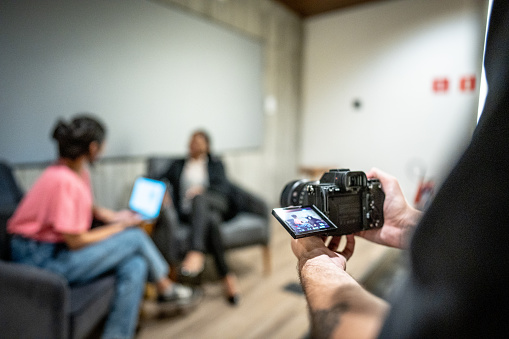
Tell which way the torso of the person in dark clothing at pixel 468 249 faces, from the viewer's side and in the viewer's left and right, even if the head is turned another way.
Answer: facing away from the viewer and to the left of the viewer

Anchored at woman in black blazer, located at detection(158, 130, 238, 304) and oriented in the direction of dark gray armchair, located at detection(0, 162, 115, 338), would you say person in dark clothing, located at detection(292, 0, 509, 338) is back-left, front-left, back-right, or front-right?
front-left

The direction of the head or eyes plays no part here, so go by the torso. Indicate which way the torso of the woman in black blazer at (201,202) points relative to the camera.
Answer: toward the camera

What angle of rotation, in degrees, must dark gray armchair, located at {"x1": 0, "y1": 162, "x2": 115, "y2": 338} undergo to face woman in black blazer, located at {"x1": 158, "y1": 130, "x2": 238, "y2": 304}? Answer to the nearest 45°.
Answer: approximately 45° to its left

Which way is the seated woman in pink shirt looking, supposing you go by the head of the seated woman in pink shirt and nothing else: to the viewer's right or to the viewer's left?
to the viewer's right

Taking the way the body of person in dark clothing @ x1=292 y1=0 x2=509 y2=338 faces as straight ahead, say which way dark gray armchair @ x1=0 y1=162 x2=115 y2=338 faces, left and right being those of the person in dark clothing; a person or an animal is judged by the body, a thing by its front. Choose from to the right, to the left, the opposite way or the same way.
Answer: to the right

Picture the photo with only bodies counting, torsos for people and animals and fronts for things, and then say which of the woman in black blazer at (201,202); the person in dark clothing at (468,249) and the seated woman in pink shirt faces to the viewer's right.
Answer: the seated woman in pink shirt

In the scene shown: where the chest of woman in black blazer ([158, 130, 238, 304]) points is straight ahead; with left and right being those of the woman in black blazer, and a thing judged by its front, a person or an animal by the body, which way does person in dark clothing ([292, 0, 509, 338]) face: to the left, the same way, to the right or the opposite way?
the opposite way

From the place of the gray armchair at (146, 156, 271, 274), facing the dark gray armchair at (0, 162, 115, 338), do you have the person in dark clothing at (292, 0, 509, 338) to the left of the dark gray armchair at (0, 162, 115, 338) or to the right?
left

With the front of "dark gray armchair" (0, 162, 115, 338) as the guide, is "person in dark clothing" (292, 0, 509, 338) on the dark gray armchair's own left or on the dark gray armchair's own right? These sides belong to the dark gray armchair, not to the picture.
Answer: on the dark gray armchair's own right

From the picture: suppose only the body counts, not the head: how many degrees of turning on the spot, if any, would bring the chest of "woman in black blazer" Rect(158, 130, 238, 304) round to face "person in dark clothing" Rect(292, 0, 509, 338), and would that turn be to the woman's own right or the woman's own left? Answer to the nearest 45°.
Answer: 0° — they already face them

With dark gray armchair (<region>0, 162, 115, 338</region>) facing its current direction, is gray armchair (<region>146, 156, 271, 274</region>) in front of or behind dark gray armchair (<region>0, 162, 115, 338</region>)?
in front

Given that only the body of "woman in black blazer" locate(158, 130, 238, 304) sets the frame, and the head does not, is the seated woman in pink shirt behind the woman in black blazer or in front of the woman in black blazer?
in front

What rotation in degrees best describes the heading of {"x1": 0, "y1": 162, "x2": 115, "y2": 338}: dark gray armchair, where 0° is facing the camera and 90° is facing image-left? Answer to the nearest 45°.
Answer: approximately 270°

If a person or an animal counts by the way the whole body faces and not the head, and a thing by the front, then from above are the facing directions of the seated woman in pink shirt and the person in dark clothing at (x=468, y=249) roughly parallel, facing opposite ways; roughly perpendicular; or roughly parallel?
roughly perpendicular

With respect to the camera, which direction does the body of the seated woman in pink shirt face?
to the viewer's right

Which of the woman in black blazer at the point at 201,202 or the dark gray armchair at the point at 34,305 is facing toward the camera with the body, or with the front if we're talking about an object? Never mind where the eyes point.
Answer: the woman in black blazer

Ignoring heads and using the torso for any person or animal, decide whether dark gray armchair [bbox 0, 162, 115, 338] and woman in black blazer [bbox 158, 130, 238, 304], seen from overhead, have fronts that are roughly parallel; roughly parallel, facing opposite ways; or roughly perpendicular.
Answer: roughly perpendicular
